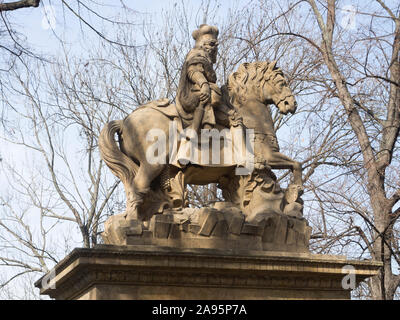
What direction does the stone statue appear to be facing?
to the viewer's right

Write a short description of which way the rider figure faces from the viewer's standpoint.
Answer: facing to the right of the viewer
